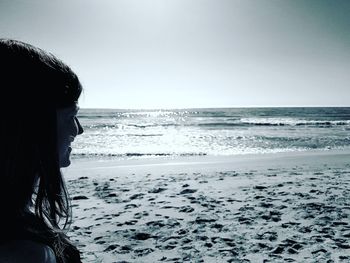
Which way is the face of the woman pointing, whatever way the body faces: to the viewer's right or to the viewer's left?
to the viewer's right

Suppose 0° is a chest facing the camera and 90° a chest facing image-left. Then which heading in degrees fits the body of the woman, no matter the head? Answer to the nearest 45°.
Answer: approximately 270°
